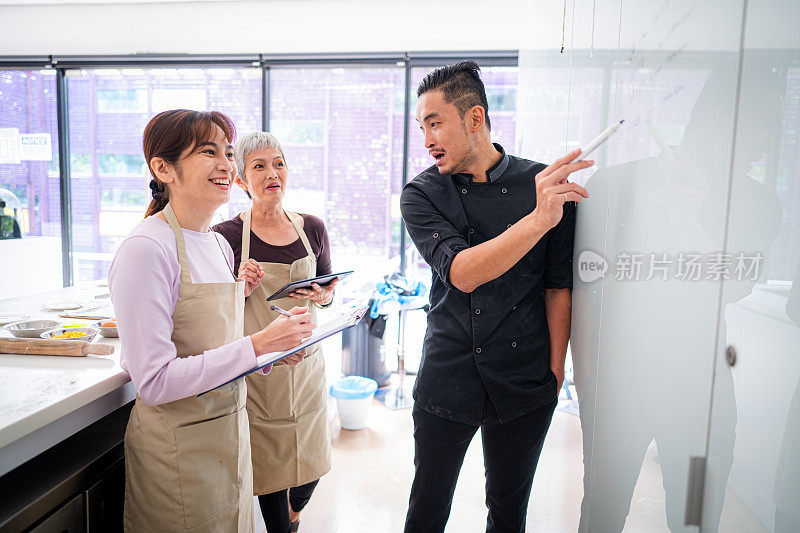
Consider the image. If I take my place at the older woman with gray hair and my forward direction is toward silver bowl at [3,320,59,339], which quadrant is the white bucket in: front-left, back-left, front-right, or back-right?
back-right

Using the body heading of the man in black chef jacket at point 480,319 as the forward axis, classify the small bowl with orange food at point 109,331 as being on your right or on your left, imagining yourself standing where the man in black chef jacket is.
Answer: on your right

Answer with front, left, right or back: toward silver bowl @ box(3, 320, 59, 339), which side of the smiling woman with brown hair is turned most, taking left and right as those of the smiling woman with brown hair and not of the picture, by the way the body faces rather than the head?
back

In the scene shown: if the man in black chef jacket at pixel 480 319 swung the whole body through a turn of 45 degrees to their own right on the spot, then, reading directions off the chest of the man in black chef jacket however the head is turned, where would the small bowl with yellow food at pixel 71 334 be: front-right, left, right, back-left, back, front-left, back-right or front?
front-right

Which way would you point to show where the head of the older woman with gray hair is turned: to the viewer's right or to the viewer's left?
to the viewer's right

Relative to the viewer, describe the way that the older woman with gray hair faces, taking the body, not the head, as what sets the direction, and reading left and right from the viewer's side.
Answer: facing the viewer and to the right of the viewer

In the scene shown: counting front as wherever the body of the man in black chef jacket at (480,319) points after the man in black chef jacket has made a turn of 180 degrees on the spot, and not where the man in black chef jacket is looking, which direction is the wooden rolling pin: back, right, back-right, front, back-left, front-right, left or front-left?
left

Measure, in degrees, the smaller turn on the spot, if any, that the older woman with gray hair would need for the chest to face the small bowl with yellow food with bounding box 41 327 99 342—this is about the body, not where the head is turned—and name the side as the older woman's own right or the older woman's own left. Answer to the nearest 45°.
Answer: approximately 135° to the older woman's own right

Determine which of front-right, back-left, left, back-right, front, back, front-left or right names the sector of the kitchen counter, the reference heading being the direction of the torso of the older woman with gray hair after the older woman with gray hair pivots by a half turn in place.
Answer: left

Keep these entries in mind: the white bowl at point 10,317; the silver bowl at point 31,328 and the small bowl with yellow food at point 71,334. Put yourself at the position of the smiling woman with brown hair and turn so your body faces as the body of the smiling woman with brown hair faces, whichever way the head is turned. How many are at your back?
3
